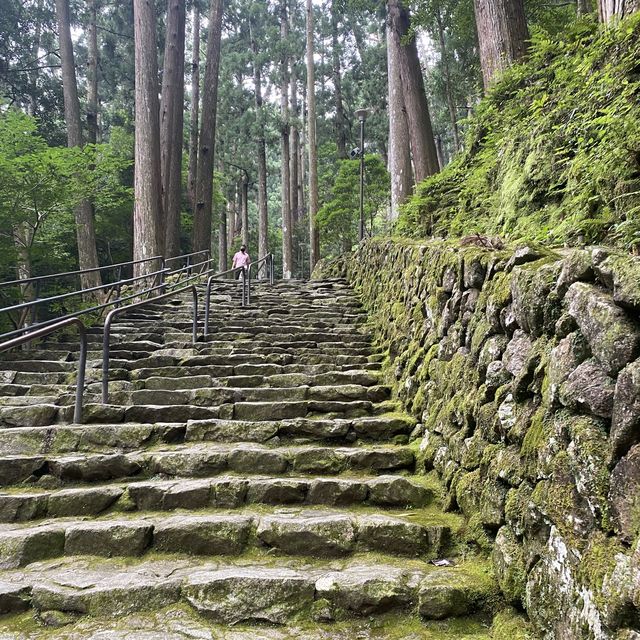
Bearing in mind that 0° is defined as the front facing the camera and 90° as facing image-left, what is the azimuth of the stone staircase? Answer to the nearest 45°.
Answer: approximately 0°
